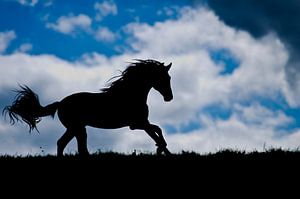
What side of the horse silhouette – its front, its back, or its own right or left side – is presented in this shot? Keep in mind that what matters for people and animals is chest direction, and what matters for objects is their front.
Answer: right
